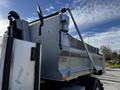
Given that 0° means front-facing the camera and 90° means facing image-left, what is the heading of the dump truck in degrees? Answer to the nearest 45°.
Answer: approximately 45°
